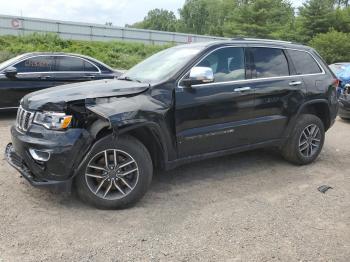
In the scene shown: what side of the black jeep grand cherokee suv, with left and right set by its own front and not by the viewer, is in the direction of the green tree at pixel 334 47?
back

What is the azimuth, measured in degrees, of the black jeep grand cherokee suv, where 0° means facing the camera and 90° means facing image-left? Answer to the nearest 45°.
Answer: approximately 45°

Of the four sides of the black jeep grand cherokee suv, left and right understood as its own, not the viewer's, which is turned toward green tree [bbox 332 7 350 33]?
back

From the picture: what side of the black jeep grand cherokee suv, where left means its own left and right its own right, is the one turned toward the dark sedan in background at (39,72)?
right

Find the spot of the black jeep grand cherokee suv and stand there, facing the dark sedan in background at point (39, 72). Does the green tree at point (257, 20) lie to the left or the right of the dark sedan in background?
right

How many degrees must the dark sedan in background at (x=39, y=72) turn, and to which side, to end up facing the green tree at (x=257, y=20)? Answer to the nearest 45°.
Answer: approximately 135° to its right

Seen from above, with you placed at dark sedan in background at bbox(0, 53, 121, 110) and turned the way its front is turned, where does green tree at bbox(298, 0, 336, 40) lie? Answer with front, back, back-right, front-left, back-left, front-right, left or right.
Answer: back-right

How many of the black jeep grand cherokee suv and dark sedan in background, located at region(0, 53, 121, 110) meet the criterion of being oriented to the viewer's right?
0

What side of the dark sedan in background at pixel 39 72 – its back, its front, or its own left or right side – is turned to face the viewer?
left
